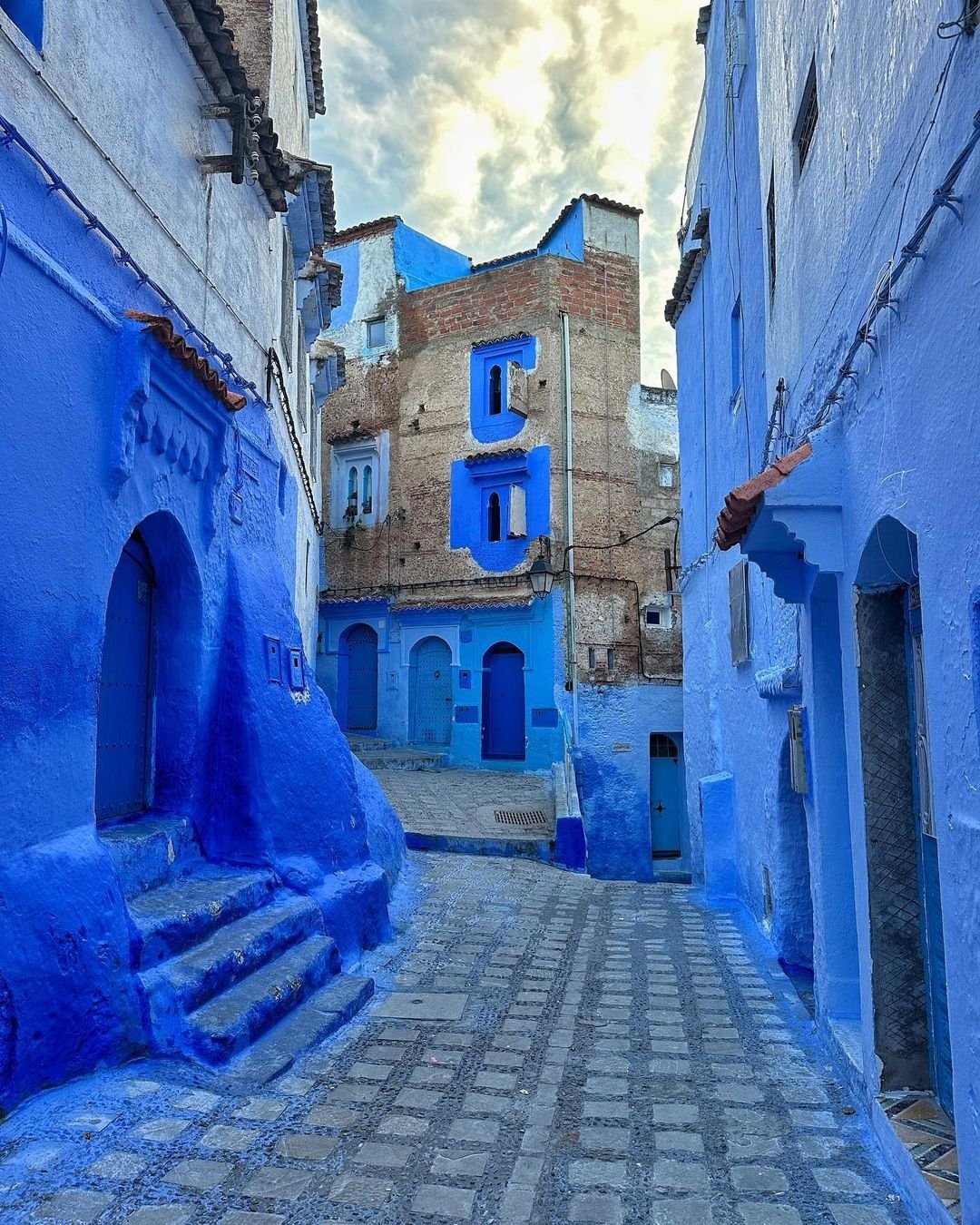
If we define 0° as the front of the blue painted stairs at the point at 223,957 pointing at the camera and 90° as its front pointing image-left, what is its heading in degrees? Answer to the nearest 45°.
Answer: approximately 315°

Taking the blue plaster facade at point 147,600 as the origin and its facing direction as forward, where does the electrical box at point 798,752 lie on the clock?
The electrical box is roughly at 11 o'clock from the blue plaster facade.

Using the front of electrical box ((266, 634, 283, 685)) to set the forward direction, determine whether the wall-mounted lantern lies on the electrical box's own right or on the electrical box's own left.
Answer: on the electrical box's own left

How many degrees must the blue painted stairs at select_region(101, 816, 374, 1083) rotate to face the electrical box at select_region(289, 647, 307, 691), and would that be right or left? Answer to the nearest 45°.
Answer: approximately 135° to its left

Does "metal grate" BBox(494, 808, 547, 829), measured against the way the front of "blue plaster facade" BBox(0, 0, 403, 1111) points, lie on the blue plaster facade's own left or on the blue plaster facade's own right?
on the blue plaster facade's own left

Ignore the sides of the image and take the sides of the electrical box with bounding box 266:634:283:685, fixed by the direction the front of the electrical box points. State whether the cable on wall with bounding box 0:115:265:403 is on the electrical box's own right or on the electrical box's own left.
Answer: on the electrical box's own right

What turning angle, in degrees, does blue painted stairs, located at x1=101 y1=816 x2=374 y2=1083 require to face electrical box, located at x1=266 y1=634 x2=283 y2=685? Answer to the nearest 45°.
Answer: approximately 135° to its left
